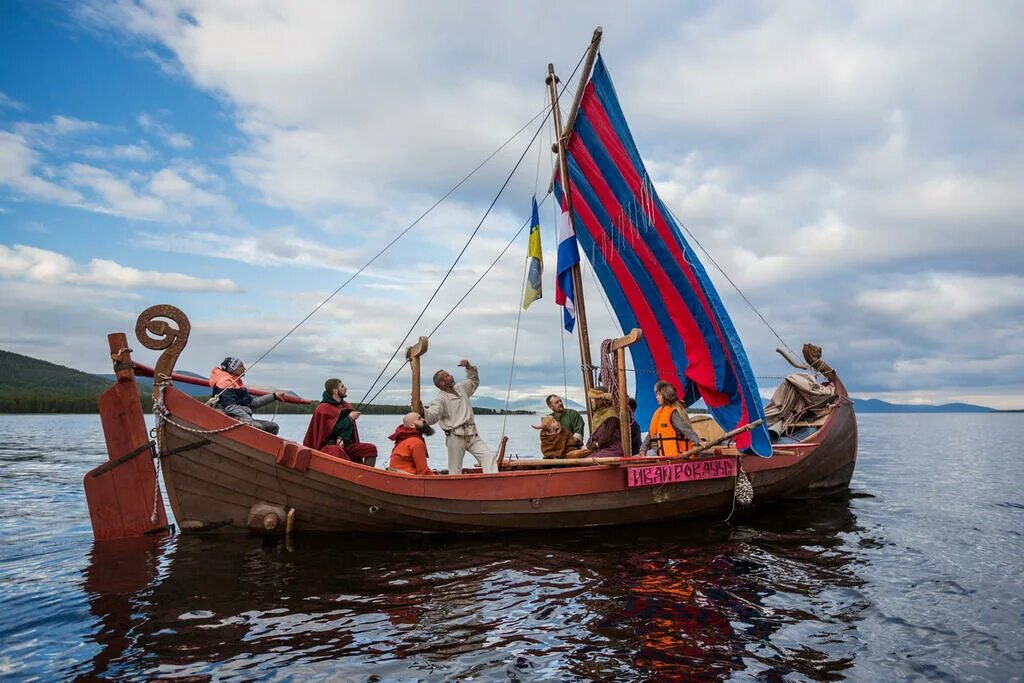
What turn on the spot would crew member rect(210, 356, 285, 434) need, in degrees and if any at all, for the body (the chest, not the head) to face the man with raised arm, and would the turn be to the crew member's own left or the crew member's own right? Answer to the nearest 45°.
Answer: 0° — they already face them

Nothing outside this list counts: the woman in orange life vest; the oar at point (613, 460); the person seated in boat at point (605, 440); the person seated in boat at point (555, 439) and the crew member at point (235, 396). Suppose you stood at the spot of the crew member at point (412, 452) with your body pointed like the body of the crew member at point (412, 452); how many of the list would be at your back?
1

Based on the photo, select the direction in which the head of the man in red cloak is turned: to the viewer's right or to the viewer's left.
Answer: to the viewer's right

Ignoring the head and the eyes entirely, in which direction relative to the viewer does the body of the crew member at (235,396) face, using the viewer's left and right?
facing to the right of the viewer

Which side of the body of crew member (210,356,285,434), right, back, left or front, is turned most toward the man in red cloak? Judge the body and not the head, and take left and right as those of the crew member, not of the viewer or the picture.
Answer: front

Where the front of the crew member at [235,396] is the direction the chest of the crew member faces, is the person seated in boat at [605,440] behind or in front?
in front

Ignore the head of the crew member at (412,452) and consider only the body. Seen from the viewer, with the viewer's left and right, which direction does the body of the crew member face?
facing to the right of the viewer

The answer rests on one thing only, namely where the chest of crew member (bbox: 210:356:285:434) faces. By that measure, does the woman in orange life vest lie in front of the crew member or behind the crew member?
in front
